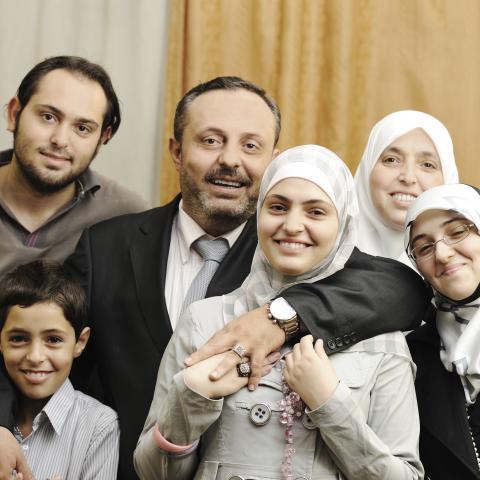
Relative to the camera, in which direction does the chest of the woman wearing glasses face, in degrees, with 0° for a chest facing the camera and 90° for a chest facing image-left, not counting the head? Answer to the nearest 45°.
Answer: approximately 0°

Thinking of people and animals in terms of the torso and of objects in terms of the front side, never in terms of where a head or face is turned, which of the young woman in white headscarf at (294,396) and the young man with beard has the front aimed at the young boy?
the young man with beard

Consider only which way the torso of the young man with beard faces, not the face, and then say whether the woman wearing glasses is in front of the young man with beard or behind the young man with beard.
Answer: in front

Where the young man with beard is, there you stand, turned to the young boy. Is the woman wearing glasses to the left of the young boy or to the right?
left

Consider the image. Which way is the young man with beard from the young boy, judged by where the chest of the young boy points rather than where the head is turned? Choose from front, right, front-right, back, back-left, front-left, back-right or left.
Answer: back-right

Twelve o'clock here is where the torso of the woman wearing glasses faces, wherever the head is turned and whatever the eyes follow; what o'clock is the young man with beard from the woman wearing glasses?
The young man with beard is roughly at 4 o'clock from the woman wearing glasses.

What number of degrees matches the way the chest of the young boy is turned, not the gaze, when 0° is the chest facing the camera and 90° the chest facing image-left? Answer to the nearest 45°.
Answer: approximately 45°

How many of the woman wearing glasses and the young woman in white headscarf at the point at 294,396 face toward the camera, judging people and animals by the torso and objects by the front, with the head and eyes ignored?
2

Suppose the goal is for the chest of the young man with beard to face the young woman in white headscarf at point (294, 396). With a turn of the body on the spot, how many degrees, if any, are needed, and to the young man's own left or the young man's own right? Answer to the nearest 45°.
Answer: approximately 45° to the young man's own left
